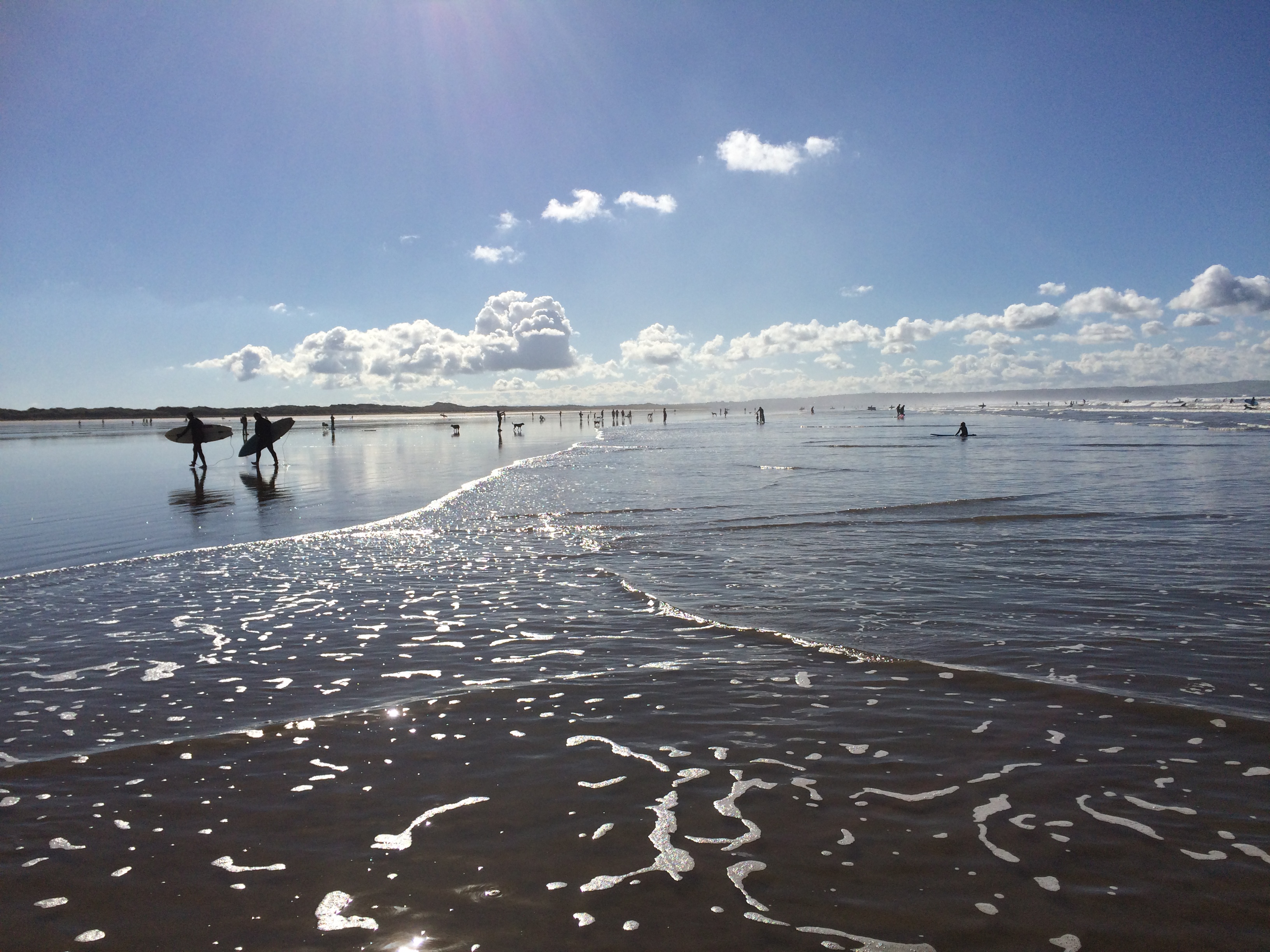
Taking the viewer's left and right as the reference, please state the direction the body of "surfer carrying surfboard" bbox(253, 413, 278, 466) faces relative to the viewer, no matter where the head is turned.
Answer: facing to the left of the viewer

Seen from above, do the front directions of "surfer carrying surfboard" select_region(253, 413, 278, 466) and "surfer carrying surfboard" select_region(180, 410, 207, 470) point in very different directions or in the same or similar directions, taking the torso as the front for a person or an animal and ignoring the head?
same or similar directions

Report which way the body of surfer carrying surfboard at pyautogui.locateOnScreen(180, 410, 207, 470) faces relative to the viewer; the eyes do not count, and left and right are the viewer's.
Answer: facing to the left of the viewer

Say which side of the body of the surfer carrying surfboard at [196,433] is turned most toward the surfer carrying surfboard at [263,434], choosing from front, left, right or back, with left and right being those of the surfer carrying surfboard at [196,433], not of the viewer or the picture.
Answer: back

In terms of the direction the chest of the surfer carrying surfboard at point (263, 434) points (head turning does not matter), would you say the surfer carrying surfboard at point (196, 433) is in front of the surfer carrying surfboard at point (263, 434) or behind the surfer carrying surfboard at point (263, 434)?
in front

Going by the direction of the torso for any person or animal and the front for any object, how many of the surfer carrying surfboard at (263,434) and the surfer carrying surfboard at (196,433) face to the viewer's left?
2
